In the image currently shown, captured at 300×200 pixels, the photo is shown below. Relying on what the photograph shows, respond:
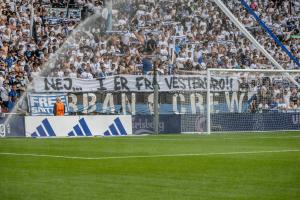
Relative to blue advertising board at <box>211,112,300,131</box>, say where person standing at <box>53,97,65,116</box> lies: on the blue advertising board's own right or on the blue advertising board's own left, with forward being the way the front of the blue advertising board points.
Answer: on the blue advertising board's own right

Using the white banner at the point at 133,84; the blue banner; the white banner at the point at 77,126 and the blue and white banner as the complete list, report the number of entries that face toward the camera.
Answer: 4

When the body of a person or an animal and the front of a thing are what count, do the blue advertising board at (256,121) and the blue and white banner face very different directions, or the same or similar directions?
same or similar directions

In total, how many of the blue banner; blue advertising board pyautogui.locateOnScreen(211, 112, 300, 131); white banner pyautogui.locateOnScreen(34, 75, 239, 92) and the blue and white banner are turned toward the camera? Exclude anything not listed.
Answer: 4

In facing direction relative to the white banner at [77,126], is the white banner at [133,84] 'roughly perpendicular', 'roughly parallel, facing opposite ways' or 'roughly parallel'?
roughly parallel

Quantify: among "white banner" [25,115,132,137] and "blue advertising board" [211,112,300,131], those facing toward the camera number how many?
2

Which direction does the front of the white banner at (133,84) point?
toward the camera

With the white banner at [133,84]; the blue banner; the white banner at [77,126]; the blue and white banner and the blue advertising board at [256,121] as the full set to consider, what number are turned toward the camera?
5

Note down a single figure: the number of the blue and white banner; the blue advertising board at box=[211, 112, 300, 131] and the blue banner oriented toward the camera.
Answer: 3

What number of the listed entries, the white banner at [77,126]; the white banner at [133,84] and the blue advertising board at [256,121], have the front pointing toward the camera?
3

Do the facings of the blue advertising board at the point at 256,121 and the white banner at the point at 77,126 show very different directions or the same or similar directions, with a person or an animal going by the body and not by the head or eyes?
same or similar directions

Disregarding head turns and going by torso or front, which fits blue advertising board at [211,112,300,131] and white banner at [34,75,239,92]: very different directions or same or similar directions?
same or similar directions

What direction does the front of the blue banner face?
toward the camera
